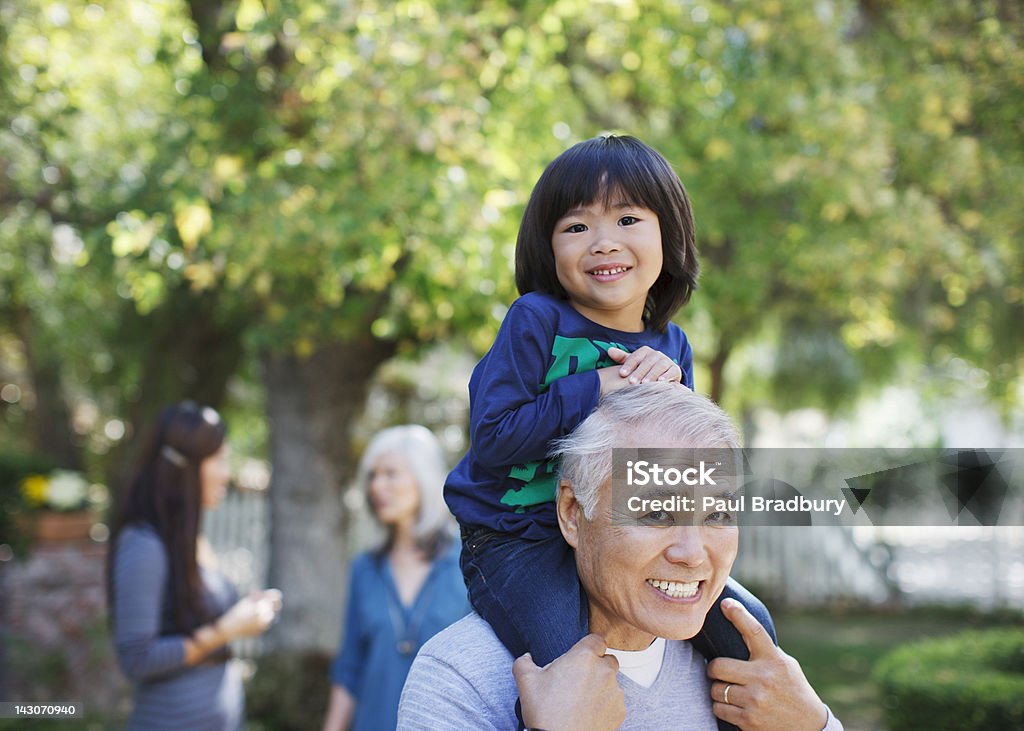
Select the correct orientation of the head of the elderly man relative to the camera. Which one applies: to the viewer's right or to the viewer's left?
to the viewer's right

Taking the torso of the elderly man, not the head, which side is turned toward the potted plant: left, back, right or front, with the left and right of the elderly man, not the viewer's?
back

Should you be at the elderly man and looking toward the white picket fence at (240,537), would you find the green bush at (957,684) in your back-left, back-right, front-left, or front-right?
front-right

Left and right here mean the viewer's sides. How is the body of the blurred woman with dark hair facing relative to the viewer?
facing to the right of the viewer

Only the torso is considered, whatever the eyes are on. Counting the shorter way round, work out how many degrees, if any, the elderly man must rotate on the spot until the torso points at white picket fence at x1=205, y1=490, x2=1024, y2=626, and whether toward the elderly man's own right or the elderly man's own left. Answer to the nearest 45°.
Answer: approximately 135° to the elderly man's own left

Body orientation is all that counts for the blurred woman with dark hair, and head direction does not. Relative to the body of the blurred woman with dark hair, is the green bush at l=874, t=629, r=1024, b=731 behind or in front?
in front

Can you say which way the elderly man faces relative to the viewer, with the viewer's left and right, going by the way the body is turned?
facing the viewer and to the right of the viewer

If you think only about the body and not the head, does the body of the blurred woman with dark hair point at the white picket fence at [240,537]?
no

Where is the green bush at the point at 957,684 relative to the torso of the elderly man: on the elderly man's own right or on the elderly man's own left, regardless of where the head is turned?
on the elderly man's own left

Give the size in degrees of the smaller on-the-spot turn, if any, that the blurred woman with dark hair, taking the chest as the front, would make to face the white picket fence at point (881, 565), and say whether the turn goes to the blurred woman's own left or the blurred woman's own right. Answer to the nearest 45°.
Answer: approximately 45° to the blurred woman's own left

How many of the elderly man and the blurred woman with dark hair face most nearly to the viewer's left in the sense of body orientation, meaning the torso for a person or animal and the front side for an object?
0

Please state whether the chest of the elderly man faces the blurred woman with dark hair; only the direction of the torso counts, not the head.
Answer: no

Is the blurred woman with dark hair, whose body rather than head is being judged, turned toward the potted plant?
no

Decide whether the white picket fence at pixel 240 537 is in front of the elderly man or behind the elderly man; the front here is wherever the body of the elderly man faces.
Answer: behind
